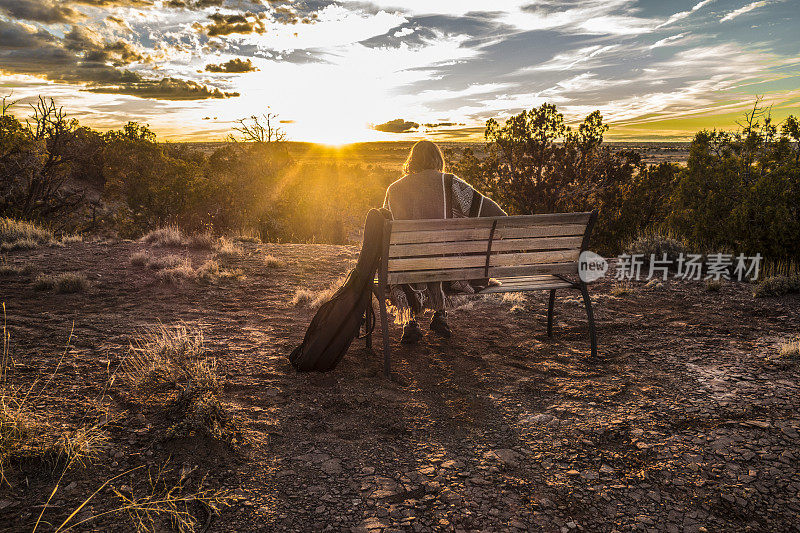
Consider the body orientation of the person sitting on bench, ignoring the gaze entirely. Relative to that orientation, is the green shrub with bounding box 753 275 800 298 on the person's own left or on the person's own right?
on the person's own right

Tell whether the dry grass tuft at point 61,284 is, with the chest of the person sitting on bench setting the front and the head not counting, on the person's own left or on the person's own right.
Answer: on the person's own left

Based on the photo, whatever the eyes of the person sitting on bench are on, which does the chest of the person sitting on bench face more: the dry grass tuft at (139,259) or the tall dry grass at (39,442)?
the dry grass tuft

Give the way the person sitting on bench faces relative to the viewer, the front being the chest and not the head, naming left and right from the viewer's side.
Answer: facing away from the viewer

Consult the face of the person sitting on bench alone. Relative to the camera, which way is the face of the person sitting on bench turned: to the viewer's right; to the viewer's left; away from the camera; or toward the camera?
away from the camera

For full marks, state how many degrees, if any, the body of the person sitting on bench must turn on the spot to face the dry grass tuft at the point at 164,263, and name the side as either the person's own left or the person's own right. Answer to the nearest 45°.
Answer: approximately 45° to the person's own left

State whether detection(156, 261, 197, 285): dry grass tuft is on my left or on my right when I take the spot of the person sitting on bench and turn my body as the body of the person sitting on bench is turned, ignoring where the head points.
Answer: on my left

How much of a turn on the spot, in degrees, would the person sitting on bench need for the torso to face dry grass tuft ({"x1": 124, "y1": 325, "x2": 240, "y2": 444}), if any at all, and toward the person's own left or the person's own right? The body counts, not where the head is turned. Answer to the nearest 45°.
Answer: approximately 135° to the person's own left

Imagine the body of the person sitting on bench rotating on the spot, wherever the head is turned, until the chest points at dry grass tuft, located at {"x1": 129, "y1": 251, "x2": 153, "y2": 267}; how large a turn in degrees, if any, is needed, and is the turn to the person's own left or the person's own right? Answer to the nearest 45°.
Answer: approximately 45° to the person's own left

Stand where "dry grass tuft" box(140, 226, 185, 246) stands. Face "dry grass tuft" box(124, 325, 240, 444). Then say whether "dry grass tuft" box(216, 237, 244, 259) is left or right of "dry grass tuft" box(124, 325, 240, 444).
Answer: left
